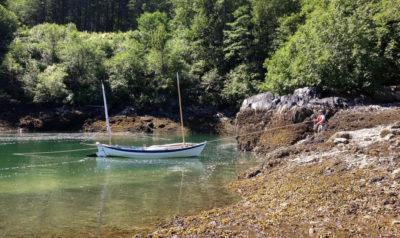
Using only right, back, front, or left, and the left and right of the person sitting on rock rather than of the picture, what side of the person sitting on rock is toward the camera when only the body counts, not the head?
left

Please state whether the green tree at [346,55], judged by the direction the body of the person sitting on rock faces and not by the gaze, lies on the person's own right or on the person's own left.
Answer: on the person's own right
